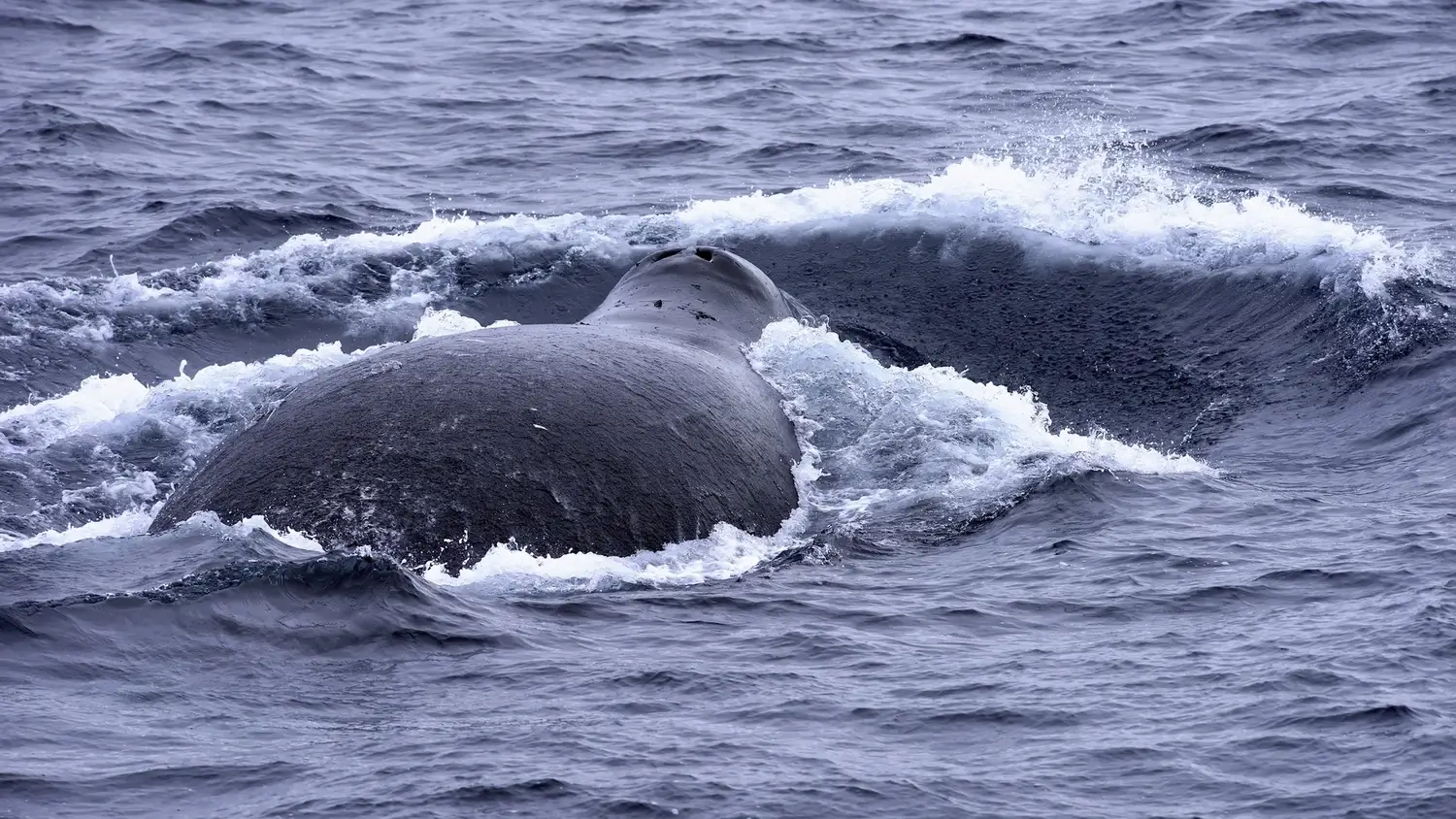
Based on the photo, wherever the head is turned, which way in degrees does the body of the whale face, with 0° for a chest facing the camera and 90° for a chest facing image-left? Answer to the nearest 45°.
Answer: approximately 225°
